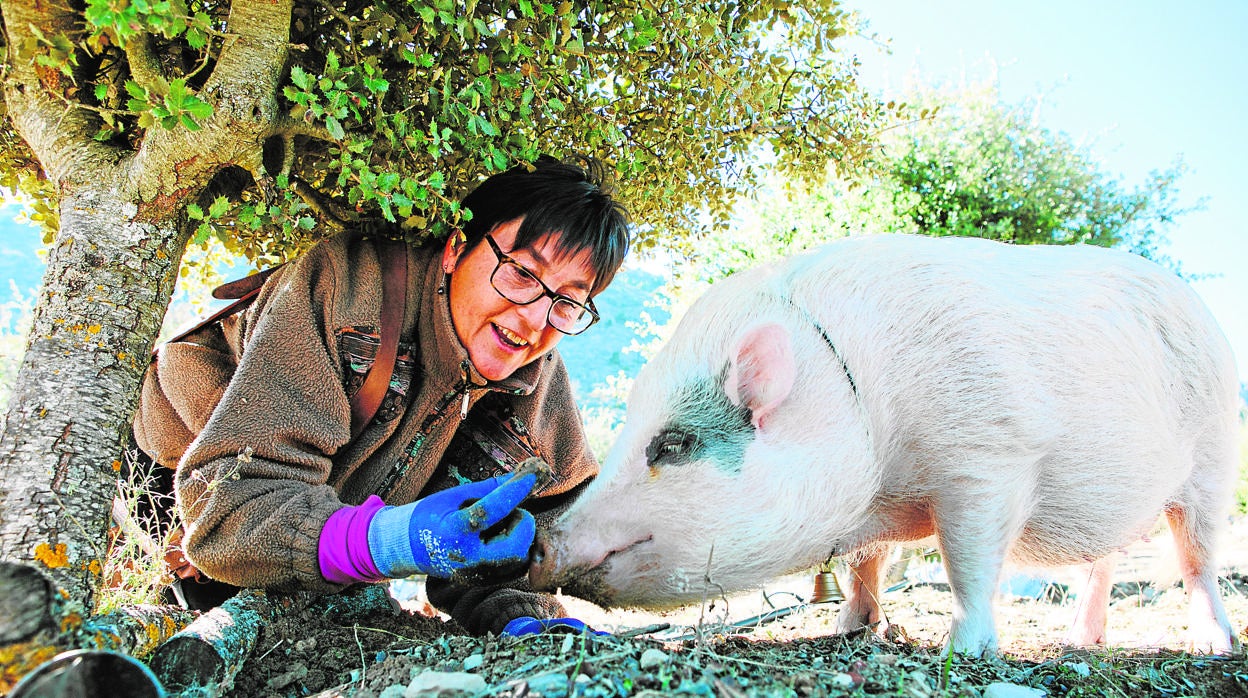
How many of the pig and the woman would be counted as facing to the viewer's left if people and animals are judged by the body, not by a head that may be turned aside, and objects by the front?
1

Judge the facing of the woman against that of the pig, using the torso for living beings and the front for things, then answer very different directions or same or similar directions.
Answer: very different directions

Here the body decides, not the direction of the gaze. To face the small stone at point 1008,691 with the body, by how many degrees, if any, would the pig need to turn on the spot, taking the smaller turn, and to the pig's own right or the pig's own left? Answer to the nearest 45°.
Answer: approximately 135° to the pig's own left

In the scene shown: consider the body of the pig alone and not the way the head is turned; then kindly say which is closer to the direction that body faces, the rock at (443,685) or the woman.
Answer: the woman

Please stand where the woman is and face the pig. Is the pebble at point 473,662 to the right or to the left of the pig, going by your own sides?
right

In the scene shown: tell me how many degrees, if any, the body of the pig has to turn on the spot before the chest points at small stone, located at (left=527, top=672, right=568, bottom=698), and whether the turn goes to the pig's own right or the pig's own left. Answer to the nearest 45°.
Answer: approximately 90° to the pig's own left

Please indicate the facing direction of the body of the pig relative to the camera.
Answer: to the viewer's left

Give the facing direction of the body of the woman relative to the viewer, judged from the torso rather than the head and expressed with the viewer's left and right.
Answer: facing the viewer and to the right of the viewer

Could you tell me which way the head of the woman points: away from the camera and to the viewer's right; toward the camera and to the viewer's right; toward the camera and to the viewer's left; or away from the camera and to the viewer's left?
toward the camera and to the viewer's right

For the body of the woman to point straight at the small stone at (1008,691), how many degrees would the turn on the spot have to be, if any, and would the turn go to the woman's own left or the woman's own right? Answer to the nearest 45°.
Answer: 0° — they already face it

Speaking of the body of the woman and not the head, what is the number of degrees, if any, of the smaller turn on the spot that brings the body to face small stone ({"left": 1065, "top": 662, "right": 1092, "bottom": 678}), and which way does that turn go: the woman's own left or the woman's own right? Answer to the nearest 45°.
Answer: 0° — they already face it

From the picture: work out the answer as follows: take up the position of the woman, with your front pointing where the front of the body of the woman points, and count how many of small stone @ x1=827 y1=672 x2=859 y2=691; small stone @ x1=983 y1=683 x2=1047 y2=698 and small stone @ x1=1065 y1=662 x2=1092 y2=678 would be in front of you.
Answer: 3
